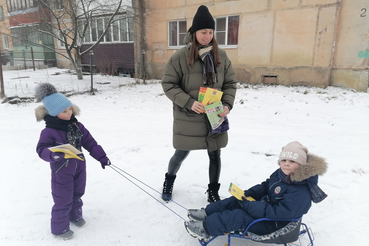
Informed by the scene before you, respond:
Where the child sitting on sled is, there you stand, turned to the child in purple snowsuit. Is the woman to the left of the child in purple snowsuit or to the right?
right

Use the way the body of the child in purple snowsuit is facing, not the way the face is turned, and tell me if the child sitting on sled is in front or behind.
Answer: in front

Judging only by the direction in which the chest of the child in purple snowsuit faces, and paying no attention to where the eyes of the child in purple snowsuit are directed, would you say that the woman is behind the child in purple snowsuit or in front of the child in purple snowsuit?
in front

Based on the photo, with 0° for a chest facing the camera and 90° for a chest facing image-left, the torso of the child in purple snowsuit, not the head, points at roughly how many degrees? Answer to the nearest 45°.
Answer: approximately 315°
